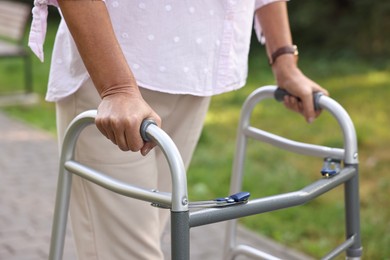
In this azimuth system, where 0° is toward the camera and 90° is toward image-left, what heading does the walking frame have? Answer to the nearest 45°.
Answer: approximately 315°
